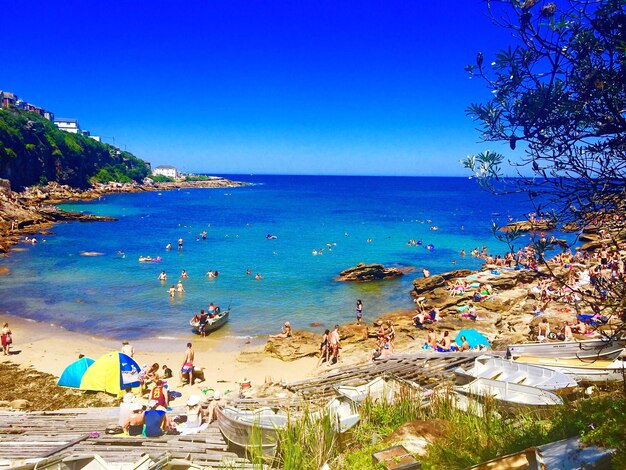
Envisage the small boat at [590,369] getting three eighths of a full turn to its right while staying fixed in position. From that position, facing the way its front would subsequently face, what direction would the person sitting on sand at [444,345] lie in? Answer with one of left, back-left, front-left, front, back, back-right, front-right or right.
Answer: front-right

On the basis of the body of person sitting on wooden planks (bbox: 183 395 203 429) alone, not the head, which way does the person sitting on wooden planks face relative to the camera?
away from the camera

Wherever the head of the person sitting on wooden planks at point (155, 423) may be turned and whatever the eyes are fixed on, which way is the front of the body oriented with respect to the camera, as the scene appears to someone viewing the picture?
away from the camera

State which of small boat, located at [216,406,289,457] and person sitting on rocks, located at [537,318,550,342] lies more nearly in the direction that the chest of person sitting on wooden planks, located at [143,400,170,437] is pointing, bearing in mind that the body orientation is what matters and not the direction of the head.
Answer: the person sitting on rocks

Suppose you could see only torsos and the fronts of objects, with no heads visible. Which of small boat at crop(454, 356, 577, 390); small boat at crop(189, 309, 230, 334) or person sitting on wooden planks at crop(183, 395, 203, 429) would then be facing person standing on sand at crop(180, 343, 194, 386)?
the person sitting on wooden planks
